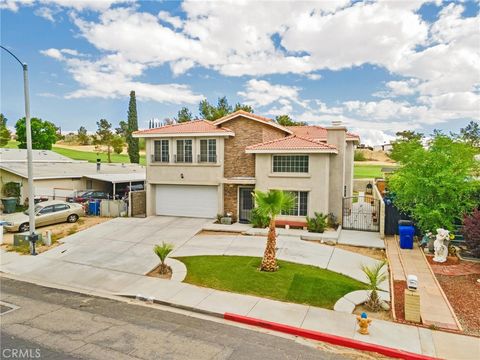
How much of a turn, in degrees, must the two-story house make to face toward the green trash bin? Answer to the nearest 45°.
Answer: approximately 90° to its right

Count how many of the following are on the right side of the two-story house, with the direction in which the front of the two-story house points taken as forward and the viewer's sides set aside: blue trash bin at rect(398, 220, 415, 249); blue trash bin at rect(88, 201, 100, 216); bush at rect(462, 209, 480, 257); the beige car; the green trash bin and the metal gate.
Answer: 3

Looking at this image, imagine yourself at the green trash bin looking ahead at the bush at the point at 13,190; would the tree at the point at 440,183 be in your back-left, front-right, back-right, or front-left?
back-right

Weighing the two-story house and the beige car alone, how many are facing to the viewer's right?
0

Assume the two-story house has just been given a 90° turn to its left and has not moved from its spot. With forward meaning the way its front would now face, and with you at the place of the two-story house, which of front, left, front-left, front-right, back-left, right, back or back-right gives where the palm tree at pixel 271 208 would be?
right

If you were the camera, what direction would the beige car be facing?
facing the viewer and to the left of the viewer

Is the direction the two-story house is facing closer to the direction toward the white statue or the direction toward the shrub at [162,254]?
the shrub

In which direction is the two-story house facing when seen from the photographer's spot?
facing the viewer
